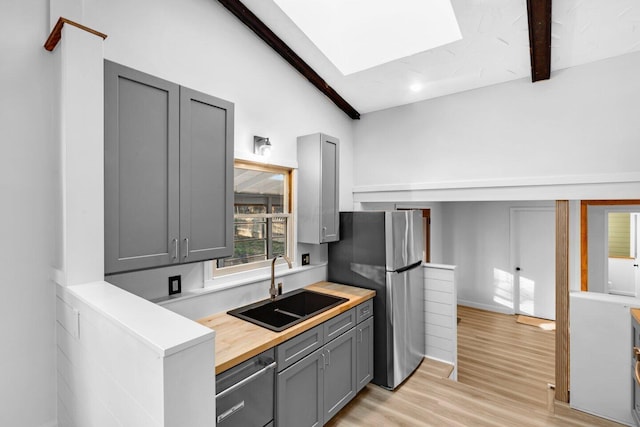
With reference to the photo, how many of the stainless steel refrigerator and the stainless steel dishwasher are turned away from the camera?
0

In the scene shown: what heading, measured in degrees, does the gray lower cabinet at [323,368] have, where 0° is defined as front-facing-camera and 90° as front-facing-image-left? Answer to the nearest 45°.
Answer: approximately 315°

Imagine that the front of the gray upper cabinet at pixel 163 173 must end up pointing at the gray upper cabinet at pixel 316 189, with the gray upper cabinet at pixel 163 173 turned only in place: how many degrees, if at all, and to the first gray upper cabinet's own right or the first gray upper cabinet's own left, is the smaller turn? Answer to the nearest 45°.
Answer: approximately 90° to the first gray upper cabinet's own left

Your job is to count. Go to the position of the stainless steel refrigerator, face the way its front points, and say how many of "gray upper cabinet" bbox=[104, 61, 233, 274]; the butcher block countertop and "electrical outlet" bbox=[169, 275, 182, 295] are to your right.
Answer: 3

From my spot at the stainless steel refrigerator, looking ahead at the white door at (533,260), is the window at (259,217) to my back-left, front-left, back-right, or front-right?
back-left

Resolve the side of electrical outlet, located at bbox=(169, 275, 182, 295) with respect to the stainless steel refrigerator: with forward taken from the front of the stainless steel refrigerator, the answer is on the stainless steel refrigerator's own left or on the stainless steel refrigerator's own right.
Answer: on the stainless steel refrigerator's own right

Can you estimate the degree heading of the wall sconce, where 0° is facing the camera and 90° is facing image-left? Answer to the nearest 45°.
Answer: approximately 315°

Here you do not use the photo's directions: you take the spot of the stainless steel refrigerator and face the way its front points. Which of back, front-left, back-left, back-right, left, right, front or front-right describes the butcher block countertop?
right

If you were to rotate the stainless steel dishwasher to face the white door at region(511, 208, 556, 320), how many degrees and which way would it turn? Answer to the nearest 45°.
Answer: approximately 90° to its left

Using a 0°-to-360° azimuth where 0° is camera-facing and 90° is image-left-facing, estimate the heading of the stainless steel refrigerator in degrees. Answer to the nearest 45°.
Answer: approximately 315°

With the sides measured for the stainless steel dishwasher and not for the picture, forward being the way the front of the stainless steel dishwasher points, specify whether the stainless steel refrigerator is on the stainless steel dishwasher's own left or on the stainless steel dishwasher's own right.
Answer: on the stainless steel dishwasher's own left
